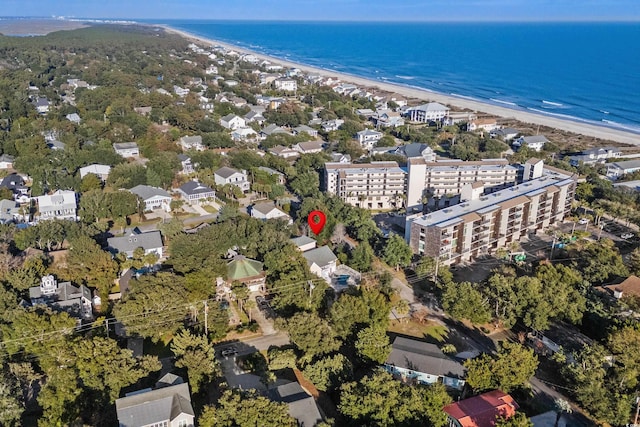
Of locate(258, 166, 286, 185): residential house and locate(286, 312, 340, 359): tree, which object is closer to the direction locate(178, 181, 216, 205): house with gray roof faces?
the tree

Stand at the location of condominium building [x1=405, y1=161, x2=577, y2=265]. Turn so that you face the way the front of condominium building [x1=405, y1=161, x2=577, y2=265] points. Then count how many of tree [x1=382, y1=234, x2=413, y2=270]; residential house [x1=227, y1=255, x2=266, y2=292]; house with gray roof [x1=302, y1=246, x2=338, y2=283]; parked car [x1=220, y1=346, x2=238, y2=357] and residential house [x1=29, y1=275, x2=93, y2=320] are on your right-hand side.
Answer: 5

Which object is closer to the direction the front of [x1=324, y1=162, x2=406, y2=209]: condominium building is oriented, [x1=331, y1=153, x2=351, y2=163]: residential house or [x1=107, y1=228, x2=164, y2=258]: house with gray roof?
the house with gray roof

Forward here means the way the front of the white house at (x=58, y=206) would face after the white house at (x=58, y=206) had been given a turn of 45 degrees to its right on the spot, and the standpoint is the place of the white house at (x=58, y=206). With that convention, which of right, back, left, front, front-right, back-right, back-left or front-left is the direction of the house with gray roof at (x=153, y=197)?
back-left

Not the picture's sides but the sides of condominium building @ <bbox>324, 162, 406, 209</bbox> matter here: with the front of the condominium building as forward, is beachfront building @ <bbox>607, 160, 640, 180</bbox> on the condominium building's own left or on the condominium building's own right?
on the condominium building's own left

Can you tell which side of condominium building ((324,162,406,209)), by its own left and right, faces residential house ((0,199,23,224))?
right

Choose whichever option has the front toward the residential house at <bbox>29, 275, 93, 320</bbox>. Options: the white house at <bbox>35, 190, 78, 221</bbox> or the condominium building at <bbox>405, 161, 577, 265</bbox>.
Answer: the white house

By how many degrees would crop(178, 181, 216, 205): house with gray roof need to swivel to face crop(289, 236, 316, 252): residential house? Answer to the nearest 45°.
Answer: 0° — it already faces it

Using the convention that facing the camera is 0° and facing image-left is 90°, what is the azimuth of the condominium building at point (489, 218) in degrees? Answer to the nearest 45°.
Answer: approximately 315°

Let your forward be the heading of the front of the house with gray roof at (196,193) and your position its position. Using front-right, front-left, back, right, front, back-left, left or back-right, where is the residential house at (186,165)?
back-left

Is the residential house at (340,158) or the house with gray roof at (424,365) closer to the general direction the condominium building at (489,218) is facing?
the house with gray roof
